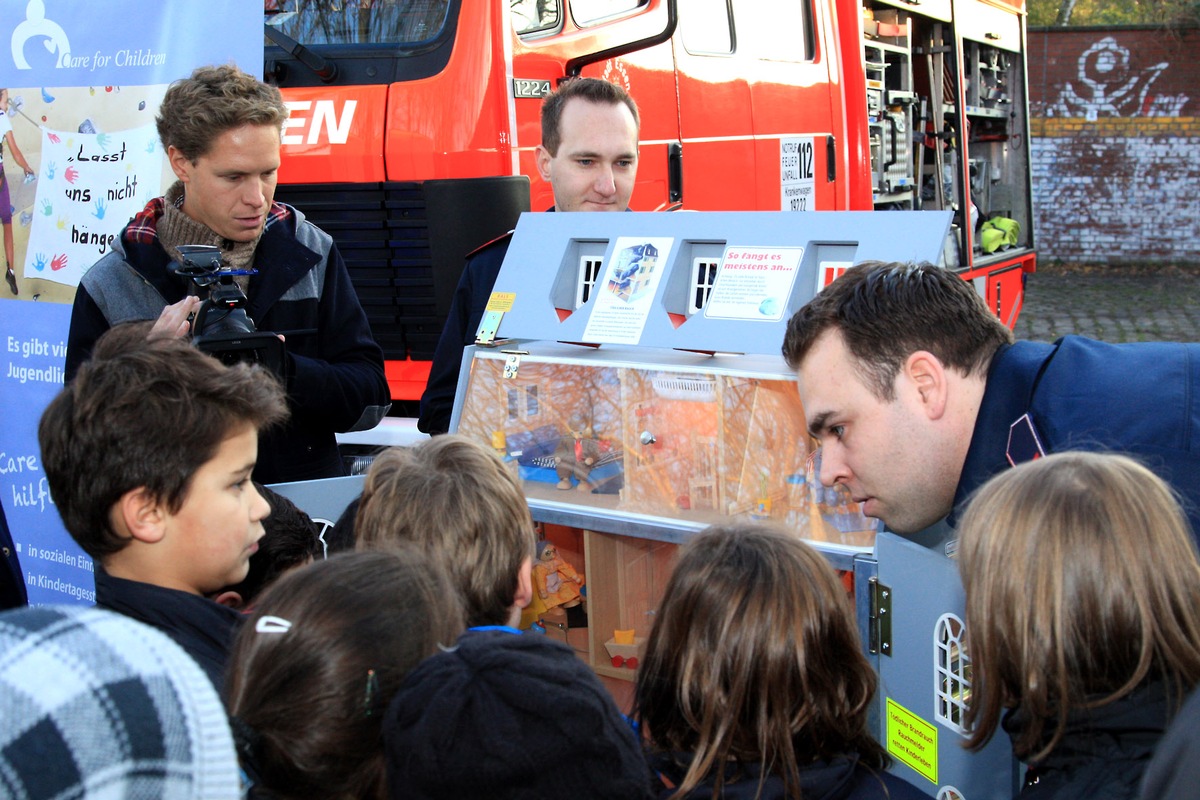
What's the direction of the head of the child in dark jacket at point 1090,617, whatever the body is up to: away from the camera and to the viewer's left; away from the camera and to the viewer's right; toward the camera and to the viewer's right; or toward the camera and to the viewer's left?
away from the camera and to the viewer's left

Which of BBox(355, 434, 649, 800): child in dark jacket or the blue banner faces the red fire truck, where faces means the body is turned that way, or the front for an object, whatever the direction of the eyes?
the child in dark jacket

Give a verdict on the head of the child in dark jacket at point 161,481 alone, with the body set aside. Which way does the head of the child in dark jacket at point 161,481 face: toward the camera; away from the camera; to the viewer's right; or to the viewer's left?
to the viewer's right

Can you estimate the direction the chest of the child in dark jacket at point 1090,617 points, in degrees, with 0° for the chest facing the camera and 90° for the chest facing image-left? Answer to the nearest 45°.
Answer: approximately 135°

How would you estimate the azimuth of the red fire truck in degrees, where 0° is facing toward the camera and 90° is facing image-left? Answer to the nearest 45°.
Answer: approximately 45°

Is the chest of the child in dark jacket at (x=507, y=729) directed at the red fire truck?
yes

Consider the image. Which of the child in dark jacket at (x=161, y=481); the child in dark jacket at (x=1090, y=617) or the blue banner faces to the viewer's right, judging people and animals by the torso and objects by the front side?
the child in dark jacket at (x=161, y=481)

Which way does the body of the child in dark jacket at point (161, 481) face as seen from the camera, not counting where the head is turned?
to the viewer's right

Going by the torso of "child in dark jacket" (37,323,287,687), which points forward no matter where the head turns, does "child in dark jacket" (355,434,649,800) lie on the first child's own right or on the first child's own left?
on the first child's own right

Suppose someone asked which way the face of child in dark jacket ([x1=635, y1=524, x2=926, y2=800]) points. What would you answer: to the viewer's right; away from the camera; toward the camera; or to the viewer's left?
away from the camera

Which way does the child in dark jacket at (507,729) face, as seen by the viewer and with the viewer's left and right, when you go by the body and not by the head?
facing away from the viewer

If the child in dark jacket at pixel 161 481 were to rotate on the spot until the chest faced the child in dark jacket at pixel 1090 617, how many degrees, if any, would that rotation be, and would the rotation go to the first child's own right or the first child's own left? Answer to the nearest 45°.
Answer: approximately 45° to the first child's own right
